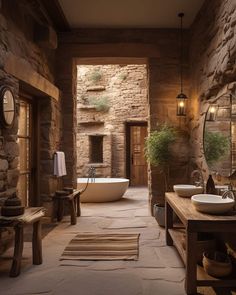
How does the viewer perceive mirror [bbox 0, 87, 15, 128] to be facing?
facing the viewer and to the right of the viewer

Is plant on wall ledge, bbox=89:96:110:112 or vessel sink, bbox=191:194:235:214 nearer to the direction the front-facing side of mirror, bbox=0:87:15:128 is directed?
the vessel sink

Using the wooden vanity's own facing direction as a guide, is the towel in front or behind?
in front

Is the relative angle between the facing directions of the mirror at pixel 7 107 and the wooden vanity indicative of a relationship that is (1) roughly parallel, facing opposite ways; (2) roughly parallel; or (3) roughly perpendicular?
roughly parallel, facing opposite ways

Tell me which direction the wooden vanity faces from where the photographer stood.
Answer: facing to the left of the viewer

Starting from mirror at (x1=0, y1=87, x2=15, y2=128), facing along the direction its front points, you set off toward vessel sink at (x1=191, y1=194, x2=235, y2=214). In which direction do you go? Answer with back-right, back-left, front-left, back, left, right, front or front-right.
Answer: front

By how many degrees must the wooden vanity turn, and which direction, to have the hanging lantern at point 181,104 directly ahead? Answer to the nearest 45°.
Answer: approximately 90° to its right

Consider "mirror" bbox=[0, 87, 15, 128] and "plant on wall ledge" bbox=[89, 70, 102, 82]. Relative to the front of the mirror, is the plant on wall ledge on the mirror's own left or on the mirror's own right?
on the mirror's own left

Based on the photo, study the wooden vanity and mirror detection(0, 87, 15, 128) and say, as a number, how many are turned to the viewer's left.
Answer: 1

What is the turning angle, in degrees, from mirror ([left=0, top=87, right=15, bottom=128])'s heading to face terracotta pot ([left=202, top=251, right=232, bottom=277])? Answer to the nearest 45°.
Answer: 0° — it already faces it
